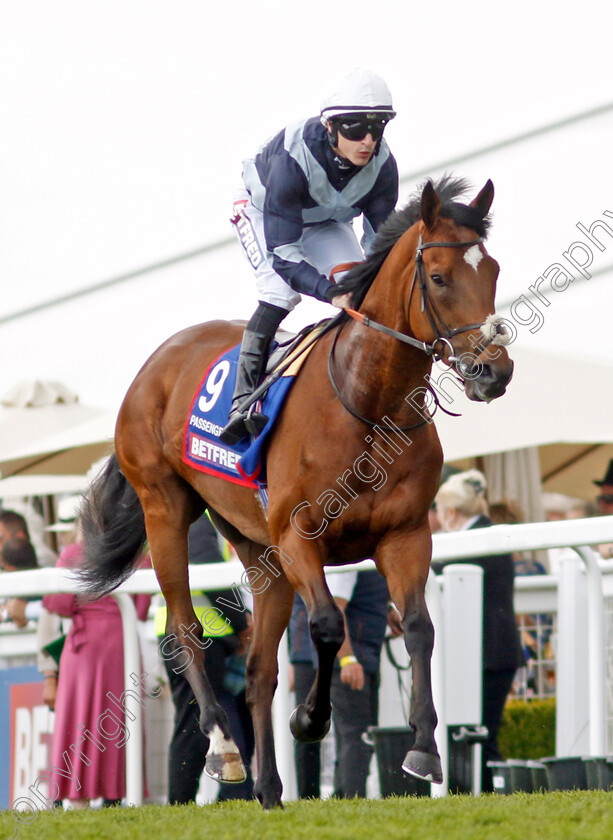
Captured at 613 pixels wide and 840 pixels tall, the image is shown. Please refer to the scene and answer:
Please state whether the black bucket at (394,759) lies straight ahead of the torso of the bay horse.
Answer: no

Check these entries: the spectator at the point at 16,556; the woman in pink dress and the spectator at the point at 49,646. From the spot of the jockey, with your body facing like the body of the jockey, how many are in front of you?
0

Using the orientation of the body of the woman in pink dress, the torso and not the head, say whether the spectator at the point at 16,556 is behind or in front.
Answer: behind

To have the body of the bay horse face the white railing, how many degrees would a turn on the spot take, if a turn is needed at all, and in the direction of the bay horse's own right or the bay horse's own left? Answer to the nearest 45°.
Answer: approximately 135° to the bay horse's own left

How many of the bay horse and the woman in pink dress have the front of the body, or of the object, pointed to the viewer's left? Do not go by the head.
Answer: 0

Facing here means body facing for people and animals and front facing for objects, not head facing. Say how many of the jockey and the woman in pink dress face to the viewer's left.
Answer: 0

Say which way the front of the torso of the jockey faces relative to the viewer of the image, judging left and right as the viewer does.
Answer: facing the viewer and to the right of the viewer

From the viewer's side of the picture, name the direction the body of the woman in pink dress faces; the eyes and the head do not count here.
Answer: toward the camera

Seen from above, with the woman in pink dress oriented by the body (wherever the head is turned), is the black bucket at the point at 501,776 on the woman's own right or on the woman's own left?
on the woman's own left

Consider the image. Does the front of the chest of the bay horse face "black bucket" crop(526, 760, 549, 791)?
no
